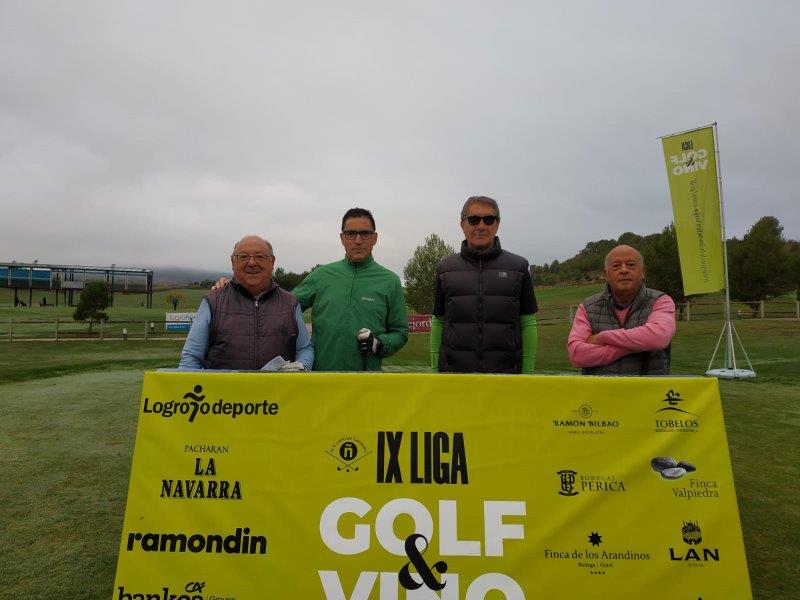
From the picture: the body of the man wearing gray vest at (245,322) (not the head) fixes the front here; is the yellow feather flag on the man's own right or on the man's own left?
on the man's own left

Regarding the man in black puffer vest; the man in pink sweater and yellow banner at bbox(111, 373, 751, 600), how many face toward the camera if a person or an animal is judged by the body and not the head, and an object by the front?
3

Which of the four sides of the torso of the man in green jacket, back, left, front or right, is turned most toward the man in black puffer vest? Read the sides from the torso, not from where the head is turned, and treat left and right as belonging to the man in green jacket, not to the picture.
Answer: left

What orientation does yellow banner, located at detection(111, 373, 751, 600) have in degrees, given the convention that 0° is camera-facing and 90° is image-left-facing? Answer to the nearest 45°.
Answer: approximately 0°

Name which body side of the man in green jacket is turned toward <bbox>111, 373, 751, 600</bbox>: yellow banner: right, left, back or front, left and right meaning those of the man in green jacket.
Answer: front

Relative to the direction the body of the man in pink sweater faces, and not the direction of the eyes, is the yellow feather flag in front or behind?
behind

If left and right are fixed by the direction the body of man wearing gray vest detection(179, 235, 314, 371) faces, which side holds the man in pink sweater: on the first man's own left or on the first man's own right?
on the first man's own left

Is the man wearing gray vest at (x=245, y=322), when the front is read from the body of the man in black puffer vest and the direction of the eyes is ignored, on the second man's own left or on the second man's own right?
on the second man's own right
